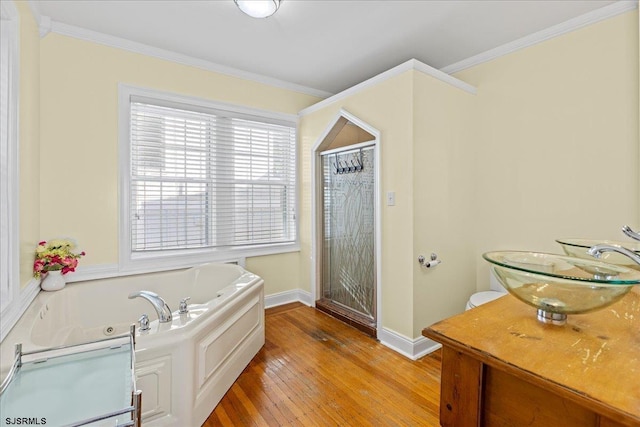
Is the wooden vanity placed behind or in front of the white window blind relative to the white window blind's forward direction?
in front

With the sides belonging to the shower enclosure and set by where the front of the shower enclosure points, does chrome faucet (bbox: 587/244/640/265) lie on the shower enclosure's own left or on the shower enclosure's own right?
on the shower enclosure's own left

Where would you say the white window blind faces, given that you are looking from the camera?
facing the viewer and to the right of the viewer

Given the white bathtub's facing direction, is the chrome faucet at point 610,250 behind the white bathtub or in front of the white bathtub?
in front

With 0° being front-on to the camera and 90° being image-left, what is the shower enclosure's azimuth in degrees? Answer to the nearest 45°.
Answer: approximately 45°

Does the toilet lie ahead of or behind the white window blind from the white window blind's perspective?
ahead

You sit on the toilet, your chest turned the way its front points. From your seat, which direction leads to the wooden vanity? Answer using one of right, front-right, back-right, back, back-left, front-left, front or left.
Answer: front-left

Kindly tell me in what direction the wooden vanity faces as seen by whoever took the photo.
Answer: facing the viewer and to the left of the viewer

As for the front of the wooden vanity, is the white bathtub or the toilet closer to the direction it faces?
the white bathtub
